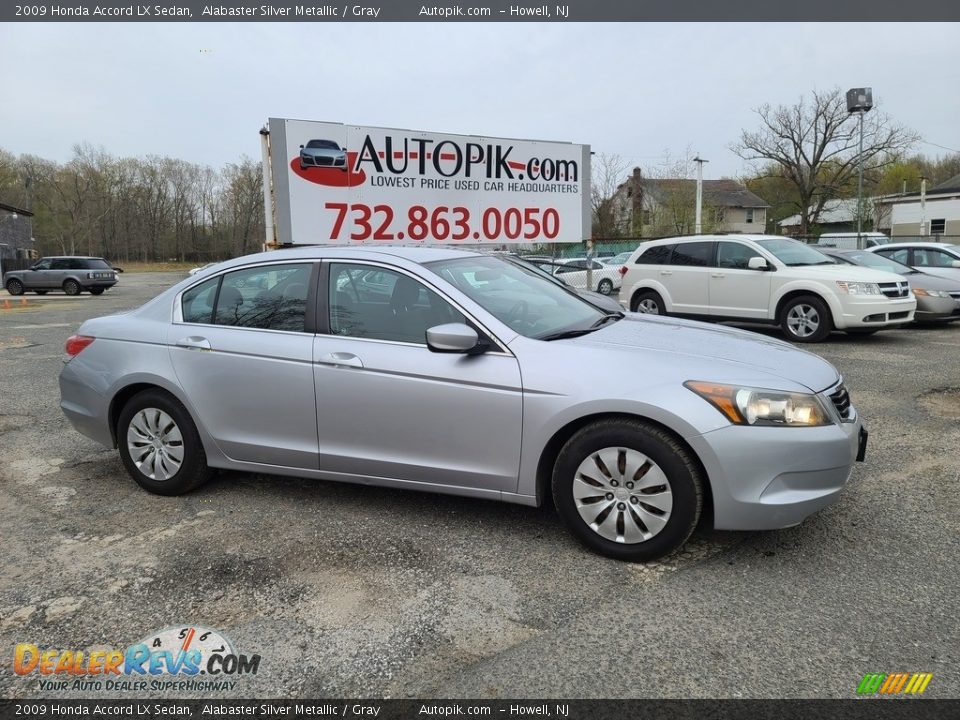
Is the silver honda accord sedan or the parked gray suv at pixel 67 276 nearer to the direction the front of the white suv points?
the silver honda accord sedan

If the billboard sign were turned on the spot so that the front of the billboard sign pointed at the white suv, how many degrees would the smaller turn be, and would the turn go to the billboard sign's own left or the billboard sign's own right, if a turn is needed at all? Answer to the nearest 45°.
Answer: approximately 45° to the billboard sign's own left

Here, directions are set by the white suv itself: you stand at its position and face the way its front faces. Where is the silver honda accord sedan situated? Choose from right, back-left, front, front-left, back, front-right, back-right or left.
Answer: front-right

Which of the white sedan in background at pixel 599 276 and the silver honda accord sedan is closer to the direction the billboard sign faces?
the silver honda accord sedan

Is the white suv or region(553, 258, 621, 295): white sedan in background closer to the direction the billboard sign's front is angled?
the white suv

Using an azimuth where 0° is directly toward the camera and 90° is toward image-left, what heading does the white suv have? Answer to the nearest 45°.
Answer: approximately 315°

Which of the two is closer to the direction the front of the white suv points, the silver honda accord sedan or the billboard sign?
the silver honda accord sedan

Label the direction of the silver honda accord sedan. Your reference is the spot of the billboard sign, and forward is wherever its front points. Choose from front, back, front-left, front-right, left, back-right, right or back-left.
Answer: front-right
